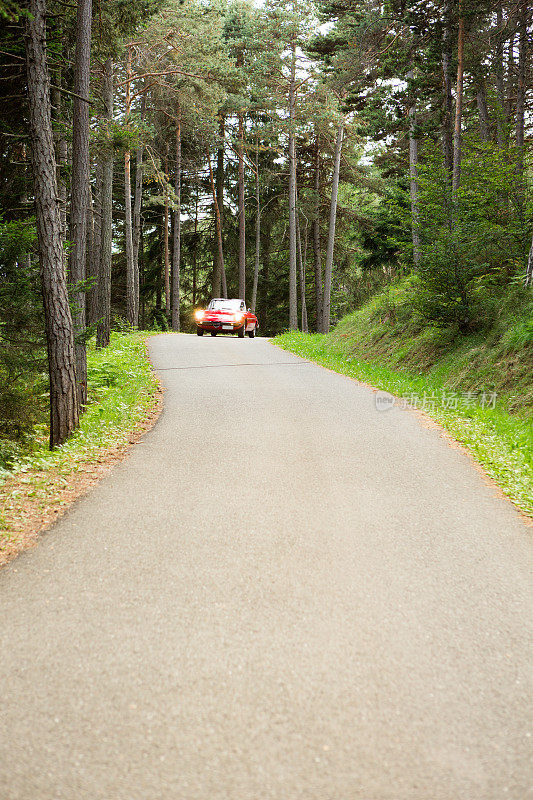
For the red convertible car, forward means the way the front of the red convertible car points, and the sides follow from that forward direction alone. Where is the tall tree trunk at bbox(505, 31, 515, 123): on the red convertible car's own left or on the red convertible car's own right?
on the red convertible car's own left

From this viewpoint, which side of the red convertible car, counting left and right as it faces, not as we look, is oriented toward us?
front

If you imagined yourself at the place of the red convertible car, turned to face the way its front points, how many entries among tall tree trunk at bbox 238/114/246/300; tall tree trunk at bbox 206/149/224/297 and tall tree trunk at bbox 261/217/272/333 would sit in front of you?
0

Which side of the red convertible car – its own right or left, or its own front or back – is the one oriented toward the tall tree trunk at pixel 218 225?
back

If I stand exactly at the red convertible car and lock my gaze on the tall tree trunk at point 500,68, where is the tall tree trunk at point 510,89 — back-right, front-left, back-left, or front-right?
front-left

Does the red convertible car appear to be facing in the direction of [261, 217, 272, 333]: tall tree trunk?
no

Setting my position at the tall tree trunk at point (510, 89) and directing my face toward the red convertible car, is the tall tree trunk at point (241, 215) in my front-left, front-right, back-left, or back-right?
front-right

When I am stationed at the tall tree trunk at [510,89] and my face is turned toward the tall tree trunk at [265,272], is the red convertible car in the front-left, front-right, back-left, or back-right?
front-left

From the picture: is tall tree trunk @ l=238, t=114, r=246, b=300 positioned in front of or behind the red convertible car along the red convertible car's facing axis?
behind
